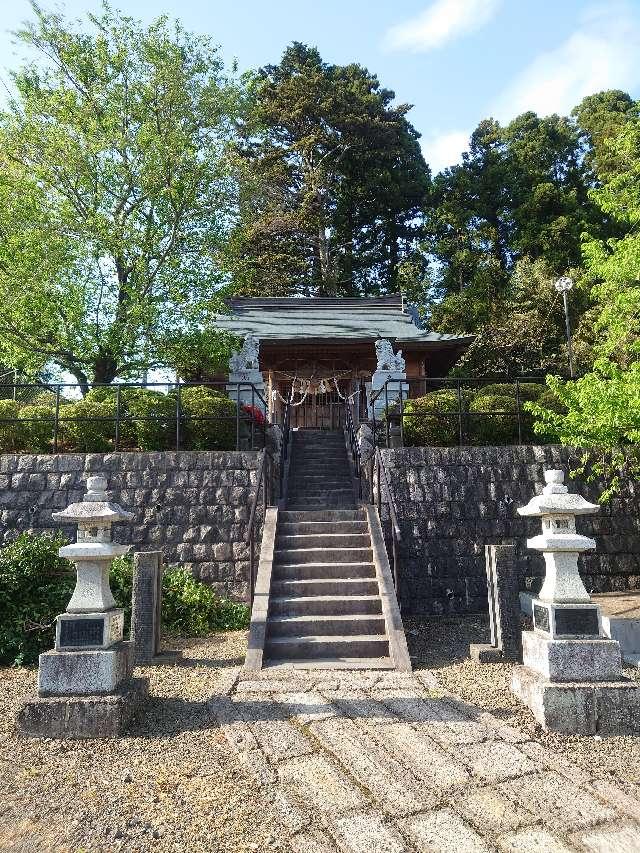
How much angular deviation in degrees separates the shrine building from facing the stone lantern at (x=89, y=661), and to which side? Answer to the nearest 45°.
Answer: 0° — it already faces it

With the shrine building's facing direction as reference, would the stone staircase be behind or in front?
in front

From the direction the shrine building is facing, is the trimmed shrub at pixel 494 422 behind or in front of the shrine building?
in front

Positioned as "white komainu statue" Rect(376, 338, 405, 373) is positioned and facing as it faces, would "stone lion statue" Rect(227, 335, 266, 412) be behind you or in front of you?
in front

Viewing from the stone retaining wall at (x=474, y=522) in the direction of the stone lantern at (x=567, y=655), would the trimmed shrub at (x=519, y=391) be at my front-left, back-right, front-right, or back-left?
back-left

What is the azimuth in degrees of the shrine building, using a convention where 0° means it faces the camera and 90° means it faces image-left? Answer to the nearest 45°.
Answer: approximately 0°

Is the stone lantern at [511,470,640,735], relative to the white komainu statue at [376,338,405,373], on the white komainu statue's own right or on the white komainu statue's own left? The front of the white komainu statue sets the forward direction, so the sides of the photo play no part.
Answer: on the white komainu statue's own left
